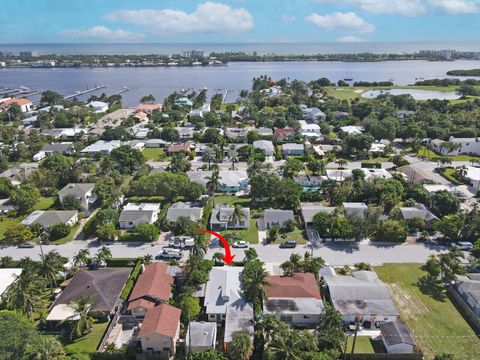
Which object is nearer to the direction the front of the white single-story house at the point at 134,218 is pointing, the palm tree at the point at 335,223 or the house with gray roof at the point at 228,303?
the house with gray roof

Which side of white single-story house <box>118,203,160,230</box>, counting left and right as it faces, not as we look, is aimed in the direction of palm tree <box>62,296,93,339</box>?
front

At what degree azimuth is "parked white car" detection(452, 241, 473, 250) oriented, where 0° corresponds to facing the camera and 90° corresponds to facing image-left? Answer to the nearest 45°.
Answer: approximately 90°

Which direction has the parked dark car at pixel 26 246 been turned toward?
to the viewer's left

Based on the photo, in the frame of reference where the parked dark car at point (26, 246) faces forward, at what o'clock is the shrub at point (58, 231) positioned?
The shrub is roughly at 4 o'clock from the parked dark car.

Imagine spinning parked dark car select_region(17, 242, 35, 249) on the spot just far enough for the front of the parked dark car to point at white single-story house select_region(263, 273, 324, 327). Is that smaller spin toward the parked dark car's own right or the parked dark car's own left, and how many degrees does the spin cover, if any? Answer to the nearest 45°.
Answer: approximately 135° to the parked dark car's own left

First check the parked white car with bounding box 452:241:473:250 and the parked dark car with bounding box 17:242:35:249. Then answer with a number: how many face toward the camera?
0

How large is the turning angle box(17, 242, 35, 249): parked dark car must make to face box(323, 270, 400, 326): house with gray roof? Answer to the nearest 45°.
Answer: approximately 135° to its left

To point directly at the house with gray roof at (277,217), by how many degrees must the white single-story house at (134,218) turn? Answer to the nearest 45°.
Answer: approximately 90° to its left

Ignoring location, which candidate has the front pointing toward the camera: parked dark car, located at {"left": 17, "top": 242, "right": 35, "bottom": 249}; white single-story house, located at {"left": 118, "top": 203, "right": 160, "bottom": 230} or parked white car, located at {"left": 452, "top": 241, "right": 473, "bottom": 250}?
the white single-story house

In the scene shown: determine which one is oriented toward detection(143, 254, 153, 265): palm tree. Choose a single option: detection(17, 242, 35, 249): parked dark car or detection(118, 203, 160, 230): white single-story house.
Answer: the white single-story house

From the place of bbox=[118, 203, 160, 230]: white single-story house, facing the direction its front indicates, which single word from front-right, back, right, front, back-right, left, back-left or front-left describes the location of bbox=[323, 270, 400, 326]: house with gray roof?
front-left
